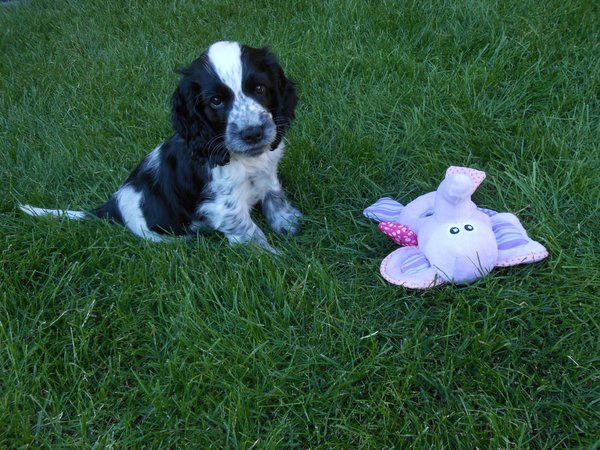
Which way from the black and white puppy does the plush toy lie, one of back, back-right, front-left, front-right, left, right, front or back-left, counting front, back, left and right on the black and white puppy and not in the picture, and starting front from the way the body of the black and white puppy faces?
front
